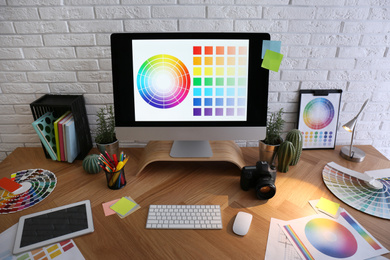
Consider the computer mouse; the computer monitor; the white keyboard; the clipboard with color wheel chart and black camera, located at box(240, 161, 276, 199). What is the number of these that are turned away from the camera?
1

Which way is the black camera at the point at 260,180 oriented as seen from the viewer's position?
toward the camera

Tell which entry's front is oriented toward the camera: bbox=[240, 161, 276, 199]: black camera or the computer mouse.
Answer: the black camera

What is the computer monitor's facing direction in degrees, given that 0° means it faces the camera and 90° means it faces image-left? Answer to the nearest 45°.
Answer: approximately 0°

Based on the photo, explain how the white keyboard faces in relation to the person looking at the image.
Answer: facing the viewer

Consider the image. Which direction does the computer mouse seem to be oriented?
away from the camera

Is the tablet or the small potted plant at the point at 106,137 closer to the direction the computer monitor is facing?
the tablet

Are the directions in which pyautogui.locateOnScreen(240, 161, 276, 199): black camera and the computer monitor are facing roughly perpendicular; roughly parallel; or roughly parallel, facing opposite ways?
roughly parallel

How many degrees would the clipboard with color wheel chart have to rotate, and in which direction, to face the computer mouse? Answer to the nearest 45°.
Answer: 0° — it already faces it

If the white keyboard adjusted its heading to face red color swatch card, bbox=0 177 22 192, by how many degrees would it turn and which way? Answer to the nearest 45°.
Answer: approximately 90° to its right

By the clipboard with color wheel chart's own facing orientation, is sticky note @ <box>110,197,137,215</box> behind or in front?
in front

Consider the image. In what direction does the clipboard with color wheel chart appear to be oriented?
toward the camera

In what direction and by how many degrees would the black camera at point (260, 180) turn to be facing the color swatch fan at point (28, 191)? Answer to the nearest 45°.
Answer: approximately 90° to its right
